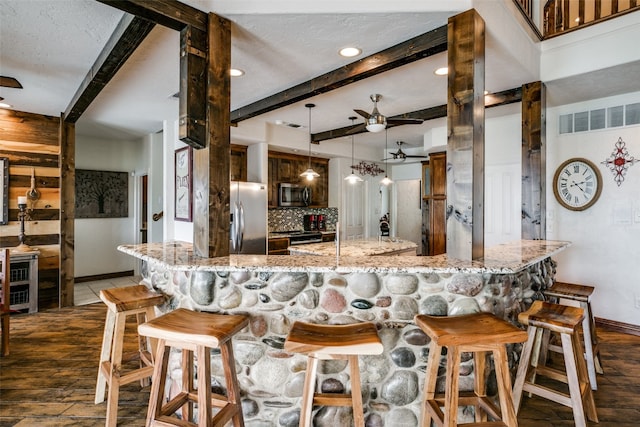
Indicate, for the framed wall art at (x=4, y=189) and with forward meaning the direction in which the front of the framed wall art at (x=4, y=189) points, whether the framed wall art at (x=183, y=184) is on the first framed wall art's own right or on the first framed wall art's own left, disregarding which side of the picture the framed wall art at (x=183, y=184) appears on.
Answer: on the first framed wall art's own left

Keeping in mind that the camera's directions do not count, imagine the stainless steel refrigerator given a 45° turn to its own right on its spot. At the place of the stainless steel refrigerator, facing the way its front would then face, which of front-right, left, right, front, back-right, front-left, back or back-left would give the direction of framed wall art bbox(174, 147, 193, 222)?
front-right

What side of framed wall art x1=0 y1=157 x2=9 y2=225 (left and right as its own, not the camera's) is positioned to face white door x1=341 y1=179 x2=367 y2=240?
left

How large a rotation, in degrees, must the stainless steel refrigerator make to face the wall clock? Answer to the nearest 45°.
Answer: approximately 45° to its left

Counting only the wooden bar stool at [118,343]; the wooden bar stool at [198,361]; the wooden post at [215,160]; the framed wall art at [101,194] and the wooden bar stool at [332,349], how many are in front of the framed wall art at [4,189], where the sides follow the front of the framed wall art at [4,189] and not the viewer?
4

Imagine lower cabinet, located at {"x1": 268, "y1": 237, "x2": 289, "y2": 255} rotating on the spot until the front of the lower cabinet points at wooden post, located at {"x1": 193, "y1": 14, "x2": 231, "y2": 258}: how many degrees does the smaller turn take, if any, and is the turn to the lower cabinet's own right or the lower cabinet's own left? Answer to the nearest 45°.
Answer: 0° — it already faces it

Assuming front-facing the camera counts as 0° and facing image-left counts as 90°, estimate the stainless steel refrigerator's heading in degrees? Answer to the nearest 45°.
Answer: approximately 0°

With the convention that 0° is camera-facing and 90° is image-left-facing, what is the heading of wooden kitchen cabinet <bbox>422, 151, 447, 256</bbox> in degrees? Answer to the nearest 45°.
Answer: approximately 45°

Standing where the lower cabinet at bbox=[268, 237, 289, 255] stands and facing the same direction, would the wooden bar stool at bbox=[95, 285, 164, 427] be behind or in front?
in front

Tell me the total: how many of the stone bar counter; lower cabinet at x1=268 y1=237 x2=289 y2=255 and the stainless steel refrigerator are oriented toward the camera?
3

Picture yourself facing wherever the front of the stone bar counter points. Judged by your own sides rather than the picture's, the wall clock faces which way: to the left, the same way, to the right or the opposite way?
to the right

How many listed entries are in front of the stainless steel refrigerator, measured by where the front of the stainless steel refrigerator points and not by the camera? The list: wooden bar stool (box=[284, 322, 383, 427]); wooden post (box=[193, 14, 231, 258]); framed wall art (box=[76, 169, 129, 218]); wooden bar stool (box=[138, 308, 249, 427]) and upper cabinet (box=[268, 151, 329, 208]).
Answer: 3

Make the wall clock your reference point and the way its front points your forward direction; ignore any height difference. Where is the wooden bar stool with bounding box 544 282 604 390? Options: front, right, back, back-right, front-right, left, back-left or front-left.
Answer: front-left

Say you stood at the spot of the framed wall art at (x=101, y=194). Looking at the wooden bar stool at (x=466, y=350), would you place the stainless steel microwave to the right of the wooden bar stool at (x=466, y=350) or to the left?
left
